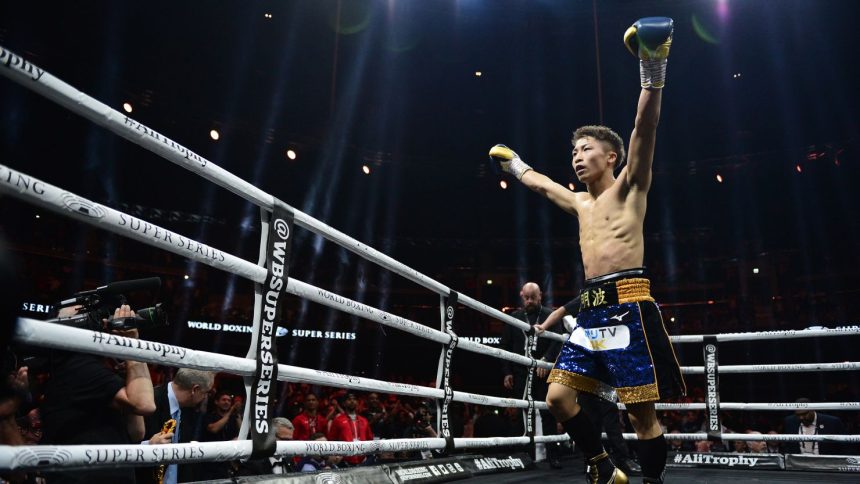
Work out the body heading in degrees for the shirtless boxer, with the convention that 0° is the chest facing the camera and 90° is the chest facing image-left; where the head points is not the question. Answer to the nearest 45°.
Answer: approximately 45°

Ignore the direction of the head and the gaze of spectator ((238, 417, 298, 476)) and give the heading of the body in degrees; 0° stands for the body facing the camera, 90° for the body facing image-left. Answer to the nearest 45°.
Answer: approximately 315°

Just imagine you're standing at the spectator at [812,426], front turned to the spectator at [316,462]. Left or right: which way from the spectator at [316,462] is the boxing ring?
left

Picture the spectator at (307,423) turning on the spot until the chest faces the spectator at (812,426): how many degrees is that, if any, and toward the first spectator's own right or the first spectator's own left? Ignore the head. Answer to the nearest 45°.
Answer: approximately 90° to the first spectator's own left

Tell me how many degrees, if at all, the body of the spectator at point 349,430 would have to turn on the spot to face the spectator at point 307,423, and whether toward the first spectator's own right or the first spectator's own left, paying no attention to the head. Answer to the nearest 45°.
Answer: approximately 45° to the first spectator's own right

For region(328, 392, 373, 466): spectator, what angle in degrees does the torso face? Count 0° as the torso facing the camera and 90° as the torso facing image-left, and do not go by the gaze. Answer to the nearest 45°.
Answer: approximately 0°
